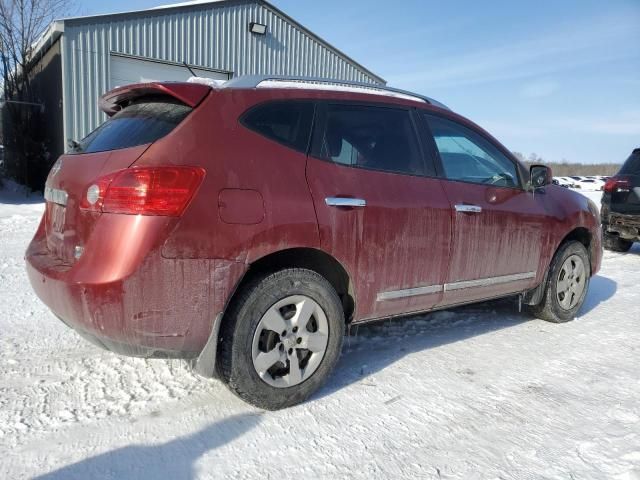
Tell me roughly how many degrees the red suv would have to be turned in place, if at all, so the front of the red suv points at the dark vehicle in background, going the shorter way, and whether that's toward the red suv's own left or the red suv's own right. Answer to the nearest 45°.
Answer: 0° — it already faces it

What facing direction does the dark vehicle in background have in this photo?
away from the camera

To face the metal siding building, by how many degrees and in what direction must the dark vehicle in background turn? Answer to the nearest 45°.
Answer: approximately 90° to its left

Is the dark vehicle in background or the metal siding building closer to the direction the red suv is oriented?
the dark vehicle in background

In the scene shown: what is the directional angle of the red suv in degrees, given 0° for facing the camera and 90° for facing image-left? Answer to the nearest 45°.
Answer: approximately 225°

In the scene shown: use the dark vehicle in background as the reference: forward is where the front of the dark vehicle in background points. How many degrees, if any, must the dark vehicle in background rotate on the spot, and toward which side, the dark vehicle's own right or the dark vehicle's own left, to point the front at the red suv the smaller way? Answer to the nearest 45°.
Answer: approximately 180°

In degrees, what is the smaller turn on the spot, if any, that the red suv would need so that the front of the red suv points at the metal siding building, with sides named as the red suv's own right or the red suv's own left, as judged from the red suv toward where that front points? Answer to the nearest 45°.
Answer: approximately 45° to the red suv's own left

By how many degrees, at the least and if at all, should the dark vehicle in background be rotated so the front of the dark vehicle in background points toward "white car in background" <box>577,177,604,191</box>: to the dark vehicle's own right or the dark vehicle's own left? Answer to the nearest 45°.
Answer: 0° — it already faces it

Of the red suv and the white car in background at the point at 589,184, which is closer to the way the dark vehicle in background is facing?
the white car in background
